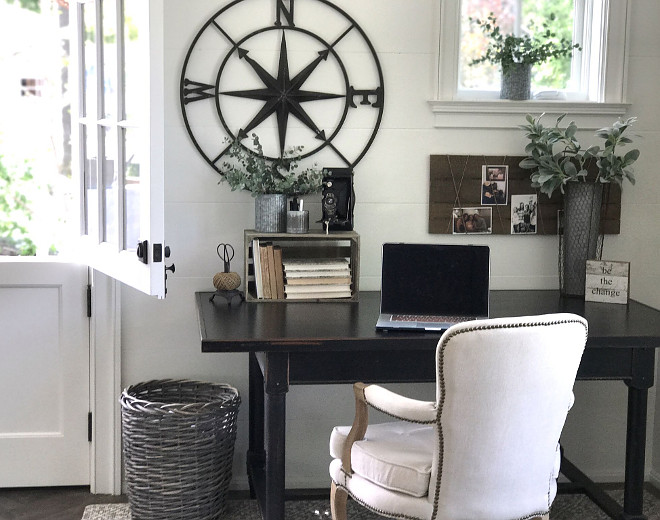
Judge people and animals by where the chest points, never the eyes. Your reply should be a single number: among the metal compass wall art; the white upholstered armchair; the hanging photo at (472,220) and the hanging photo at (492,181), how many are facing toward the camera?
3

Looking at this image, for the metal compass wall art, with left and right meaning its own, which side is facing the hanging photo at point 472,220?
left

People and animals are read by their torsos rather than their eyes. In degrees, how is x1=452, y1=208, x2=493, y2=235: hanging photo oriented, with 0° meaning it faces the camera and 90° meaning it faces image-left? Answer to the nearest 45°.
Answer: approximately 0°

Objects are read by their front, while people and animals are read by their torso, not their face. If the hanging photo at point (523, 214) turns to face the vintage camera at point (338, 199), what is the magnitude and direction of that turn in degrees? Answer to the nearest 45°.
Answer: approximately 45° to its right

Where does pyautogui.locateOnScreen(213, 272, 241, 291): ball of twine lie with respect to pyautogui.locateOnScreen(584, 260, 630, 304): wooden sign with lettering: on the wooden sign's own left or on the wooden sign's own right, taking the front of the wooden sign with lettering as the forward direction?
on the wooden sign's own right
